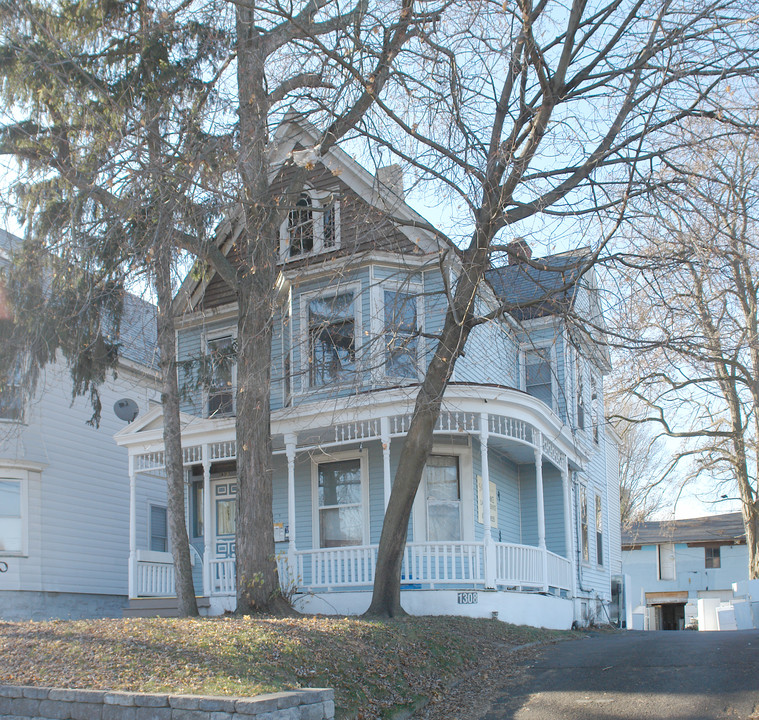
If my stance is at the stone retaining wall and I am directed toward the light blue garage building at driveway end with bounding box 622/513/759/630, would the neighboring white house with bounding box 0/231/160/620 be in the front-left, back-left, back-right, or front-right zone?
front-left

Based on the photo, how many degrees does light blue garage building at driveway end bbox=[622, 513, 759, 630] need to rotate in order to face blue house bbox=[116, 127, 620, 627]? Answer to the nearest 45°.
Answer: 0° — it already faces it

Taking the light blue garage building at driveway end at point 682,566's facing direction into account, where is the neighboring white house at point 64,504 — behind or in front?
in front

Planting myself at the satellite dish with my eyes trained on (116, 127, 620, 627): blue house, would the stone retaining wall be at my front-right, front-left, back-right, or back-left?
front-right

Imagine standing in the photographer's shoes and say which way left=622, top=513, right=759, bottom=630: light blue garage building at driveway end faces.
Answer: facing the viewer

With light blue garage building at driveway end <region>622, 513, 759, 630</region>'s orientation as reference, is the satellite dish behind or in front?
in front

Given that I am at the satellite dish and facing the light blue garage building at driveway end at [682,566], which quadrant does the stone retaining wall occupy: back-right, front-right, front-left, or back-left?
back-right

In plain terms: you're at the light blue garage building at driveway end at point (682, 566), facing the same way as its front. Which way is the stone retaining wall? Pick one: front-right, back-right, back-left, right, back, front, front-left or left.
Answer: front
